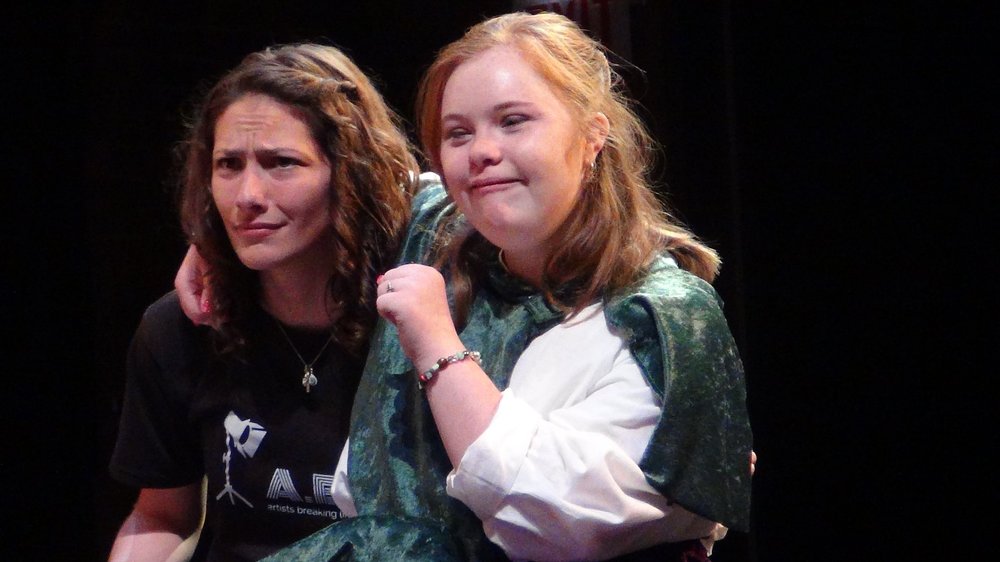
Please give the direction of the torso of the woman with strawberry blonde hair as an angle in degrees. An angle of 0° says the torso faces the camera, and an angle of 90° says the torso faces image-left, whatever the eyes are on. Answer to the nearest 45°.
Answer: approximately 45°
